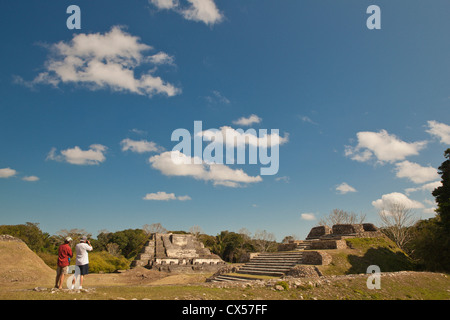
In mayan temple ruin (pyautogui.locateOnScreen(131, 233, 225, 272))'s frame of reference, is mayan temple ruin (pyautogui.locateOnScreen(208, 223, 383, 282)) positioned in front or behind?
in front

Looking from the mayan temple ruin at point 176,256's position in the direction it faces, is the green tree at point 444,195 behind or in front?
in front

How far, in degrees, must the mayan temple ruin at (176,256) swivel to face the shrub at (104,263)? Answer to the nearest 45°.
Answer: approximately 45° to its right

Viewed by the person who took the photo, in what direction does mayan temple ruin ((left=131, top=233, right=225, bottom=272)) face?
facing the viewer
